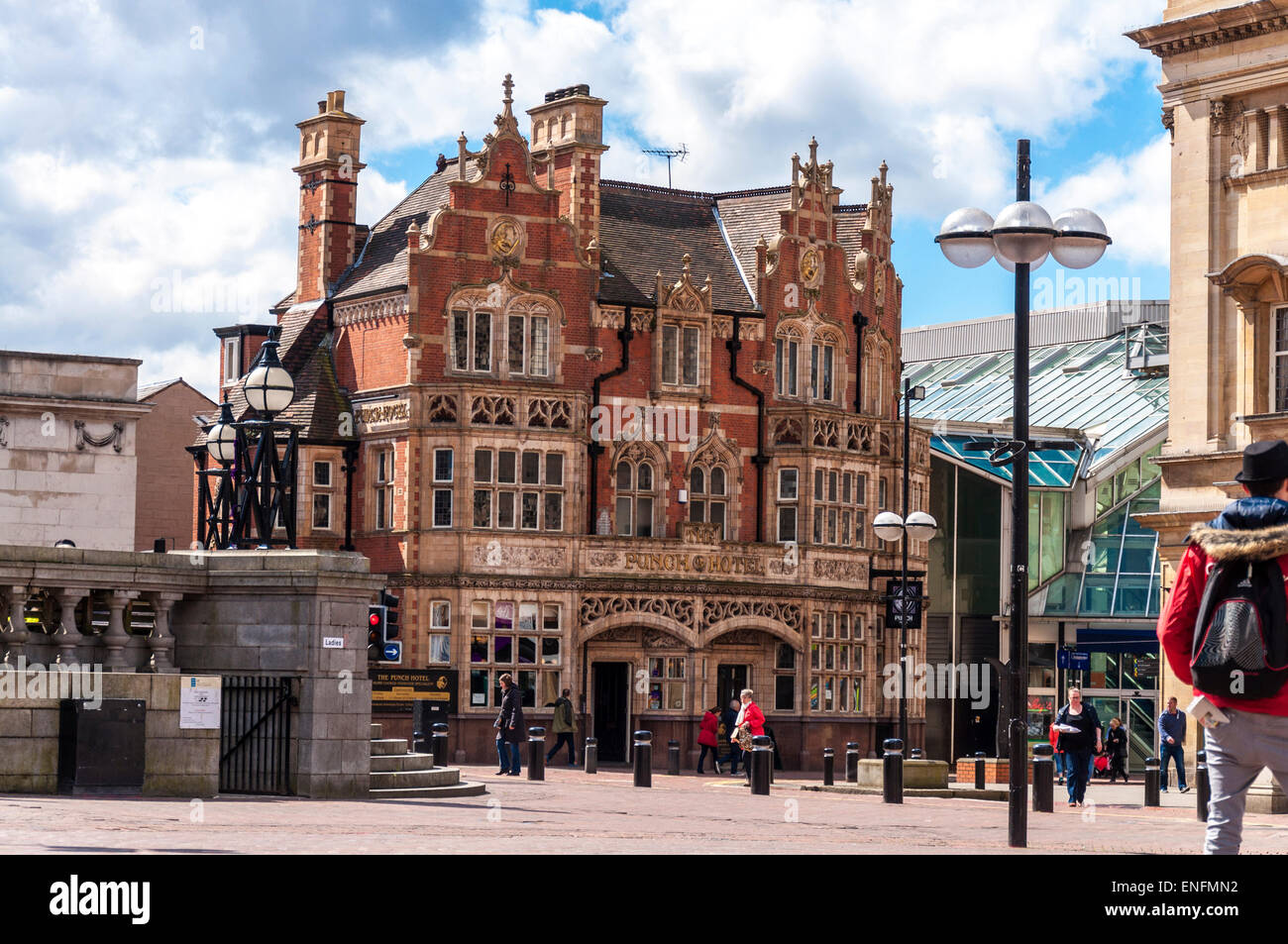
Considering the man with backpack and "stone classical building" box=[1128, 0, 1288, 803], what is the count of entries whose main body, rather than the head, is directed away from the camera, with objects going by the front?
1

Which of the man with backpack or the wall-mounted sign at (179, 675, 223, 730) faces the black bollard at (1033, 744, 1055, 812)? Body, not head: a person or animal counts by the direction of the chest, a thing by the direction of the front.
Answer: the man with backpack

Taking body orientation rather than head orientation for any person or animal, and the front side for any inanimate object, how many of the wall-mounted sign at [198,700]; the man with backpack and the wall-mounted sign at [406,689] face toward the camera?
2

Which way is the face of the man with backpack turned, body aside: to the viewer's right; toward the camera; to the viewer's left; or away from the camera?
away from the camera

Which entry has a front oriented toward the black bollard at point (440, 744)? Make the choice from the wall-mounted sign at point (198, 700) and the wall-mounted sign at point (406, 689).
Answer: the wall-mounted sign at point (406, 689)

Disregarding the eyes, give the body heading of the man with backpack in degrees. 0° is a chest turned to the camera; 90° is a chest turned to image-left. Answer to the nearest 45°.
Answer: approximately 180°

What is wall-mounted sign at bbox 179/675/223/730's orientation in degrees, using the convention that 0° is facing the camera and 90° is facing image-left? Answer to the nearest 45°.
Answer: approximately 0°

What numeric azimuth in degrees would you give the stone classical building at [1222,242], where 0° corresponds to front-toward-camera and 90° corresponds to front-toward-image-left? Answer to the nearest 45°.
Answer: approximately 45°

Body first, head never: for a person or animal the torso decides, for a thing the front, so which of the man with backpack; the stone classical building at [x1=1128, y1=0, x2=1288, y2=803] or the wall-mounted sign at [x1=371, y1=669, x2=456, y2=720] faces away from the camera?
the man with backpack
